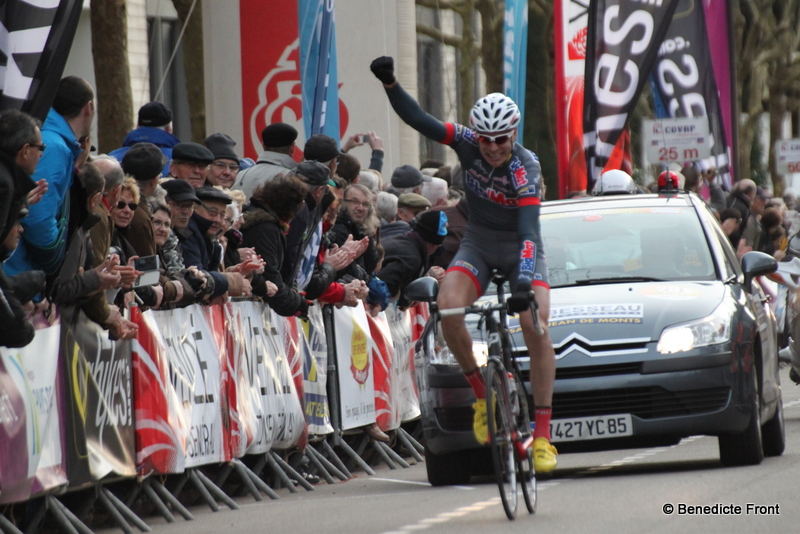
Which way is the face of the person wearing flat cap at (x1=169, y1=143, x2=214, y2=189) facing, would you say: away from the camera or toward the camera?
toward the camera

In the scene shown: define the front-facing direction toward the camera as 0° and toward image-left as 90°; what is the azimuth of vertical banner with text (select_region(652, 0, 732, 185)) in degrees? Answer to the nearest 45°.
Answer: approximately 0°

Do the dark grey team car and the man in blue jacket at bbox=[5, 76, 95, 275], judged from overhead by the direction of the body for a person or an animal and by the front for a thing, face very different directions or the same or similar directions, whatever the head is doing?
very different directions

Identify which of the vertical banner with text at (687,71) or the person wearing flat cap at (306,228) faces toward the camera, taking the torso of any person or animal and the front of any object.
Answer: the vertical banner with text

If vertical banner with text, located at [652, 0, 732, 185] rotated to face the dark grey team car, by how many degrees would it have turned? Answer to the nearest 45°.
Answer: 0° — it already faces it

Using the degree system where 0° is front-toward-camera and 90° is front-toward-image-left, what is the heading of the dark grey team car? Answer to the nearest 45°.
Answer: approximately 0°

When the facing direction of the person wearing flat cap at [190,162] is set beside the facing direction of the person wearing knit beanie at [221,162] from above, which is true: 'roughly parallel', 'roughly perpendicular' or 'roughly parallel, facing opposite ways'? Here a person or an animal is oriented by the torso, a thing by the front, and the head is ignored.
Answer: roughly parallel

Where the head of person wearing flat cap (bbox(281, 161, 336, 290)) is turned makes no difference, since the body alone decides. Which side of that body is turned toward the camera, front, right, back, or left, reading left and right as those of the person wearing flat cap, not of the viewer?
right

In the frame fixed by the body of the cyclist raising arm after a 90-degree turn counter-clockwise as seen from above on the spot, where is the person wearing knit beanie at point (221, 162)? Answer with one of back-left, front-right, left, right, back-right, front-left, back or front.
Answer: back-left

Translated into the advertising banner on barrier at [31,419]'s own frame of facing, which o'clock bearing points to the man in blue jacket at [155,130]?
The man in blue jacket is roughly at 8 o'clock from the advertising banner on barrier.

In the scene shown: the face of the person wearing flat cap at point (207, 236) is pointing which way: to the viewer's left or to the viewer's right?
to the viewer's right

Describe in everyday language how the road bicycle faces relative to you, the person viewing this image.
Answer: facing the viewer

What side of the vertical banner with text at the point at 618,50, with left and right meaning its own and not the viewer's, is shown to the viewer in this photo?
front

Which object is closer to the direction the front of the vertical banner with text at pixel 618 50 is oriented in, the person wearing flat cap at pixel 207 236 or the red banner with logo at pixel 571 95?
the person wearing flat cap

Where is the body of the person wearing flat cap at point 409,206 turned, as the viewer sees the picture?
to the viewer's right

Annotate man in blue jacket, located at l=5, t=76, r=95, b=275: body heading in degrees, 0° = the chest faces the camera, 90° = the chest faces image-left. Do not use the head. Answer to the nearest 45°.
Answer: approximately 225°
